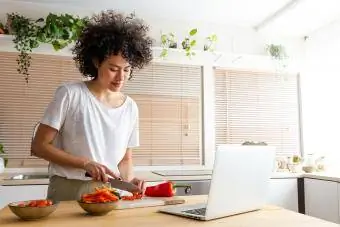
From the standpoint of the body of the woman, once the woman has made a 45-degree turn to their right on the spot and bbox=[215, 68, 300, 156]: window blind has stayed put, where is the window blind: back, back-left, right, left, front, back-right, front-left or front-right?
back-left

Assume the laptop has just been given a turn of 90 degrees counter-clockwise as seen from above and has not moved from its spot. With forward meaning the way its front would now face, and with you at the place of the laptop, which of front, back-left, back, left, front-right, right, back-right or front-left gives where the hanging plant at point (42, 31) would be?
right

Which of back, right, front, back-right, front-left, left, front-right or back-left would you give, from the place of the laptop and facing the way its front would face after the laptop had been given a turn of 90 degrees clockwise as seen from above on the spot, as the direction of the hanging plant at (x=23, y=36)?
left

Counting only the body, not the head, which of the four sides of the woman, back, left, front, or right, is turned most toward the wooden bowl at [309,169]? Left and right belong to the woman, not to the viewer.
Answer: left

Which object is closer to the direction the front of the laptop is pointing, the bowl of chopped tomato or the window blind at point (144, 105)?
the window blind

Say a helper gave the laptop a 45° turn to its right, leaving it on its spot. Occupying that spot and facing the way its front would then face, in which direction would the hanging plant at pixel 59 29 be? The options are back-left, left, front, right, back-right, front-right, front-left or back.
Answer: front-left

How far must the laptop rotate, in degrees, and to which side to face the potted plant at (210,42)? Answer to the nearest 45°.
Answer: approximately 45° to its right

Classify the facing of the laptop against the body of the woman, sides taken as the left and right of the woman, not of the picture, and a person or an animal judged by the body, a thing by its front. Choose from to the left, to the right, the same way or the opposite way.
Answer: the opposite way

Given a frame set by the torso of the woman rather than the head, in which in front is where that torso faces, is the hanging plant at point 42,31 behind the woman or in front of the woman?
behind

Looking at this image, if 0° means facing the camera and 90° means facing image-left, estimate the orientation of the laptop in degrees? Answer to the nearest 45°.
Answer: approximately 135°

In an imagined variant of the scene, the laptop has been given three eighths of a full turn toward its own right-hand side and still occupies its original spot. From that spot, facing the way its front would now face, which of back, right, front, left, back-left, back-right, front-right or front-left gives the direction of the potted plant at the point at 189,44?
left

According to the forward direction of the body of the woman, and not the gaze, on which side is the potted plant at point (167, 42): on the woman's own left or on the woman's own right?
on the woman's own left

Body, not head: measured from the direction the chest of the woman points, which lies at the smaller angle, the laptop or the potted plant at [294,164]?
the laptop

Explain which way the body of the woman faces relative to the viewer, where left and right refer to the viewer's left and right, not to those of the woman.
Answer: facing the viewer and to the right of the viewer
